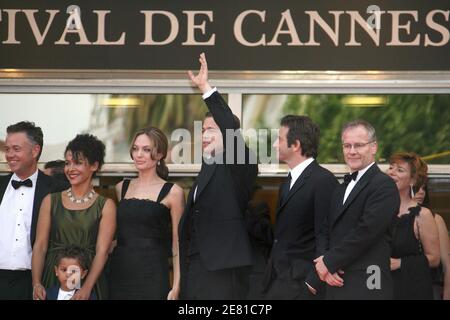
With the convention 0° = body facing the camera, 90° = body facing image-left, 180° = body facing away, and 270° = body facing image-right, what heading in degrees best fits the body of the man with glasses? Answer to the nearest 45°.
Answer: approximately 45°

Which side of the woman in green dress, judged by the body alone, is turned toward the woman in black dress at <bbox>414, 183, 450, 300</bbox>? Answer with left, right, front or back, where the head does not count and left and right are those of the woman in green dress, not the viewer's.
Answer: left

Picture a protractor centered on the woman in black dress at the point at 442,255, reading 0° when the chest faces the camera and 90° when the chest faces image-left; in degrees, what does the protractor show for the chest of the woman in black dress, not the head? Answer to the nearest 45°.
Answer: approximately 45°

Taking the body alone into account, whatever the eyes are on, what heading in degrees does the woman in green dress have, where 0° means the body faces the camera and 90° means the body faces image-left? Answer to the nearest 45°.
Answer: approximately 0°

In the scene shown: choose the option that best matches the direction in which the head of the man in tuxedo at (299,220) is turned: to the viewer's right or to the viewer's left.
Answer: to the viewer's left

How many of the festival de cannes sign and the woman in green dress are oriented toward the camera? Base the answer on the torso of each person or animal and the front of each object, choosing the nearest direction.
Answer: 2

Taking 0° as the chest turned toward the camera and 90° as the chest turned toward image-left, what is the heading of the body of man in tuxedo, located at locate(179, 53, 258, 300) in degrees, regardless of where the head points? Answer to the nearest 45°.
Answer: approximately 45°
